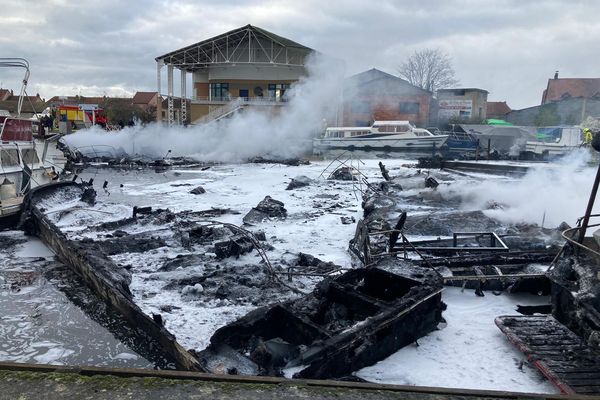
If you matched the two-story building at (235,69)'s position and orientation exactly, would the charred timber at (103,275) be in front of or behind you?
in front

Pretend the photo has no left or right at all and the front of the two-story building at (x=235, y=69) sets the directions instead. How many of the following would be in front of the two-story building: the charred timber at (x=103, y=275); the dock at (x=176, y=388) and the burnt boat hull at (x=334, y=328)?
3

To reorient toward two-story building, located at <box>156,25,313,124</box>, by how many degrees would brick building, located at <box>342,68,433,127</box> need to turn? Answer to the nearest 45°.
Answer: approximately 90° to its right

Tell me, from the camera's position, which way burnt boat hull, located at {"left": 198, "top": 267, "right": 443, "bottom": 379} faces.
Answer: facing away from the viewer and to the right of the viewer

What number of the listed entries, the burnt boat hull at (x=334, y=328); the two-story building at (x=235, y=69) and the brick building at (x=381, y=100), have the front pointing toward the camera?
2

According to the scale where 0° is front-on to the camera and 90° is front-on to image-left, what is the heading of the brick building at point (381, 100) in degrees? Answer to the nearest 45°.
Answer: approximately 0°

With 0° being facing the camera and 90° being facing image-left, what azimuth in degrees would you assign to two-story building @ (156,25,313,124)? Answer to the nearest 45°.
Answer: approximately 0°

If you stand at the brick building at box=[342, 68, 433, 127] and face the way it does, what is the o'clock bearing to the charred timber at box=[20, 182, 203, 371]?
The charred timber is roughly at 12 o'clock from the brick building.

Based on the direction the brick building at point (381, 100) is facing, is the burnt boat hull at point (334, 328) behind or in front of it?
in front

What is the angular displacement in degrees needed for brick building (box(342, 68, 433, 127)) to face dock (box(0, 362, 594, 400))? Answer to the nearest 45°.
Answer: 0° — it already faces it

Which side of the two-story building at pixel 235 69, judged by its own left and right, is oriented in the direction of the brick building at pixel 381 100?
left

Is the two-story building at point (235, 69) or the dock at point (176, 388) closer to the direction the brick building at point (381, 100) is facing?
the dock

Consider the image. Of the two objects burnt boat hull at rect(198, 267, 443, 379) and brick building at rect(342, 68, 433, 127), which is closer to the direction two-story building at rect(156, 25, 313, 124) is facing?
the burnt boat hull

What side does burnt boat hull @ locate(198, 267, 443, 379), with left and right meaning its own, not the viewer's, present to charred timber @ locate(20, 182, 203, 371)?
left

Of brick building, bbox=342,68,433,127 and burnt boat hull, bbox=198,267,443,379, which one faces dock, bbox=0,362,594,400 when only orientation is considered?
the brick building

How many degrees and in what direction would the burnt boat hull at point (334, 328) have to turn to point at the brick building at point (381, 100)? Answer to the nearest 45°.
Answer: approximately 45° to its left
